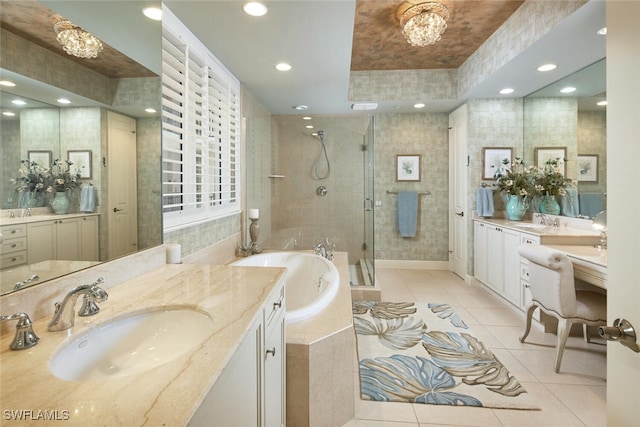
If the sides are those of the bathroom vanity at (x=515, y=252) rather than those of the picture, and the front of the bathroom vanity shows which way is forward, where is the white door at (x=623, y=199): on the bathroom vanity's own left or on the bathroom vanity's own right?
on the bathroom vanity's own left

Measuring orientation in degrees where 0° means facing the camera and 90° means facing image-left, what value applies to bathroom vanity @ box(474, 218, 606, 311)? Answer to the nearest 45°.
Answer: approximately 45°

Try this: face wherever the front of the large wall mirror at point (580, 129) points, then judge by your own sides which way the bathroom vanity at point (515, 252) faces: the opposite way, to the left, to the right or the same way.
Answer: the same way

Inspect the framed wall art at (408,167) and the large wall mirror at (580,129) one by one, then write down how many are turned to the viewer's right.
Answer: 0

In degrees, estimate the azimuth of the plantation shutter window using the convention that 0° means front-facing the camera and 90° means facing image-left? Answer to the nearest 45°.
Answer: approximately 315°

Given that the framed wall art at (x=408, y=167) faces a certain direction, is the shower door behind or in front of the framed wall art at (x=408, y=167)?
in front

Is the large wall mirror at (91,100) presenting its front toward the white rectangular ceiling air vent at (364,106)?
no

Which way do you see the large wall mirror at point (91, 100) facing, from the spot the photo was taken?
facing the viewer and to the right of the viewer

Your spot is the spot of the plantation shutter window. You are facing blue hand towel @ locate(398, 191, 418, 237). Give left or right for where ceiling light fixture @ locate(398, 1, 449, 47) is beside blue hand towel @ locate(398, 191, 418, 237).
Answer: right

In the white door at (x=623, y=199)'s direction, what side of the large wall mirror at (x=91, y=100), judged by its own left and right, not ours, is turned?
front

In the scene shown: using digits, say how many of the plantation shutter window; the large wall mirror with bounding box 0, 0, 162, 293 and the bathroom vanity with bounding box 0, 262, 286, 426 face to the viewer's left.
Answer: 0

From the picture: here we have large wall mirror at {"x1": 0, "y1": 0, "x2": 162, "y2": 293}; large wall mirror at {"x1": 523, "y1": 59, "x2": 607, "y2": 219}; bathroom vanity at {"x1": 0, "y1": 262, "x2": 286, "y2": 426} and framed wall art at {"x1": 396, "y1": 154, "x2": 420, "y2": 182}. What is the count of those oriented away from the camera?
0

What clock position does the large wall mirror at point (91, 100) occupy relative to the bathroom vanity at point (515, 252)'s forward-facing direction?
The large wall mirror is roughly at 11 o'clock from the bathroom vanity.

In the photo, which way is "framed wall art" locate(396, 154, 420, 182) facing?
toward the camera

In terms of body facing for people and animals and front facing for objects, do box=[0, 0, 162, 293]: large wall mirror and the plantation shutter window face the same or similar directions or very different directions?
same or similar directions

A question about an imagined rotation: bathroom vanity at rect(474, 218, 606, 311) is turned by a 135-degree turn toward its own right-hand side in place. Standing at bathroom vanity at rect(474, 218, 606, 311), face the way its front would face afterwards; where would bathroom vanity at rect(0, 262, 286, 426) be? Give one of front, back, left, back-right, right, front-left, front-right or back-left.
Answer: back

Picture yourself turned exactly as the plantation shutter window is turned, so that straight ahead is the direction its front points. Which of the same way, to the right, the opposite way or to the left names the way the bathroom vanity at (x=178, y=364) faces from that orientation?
the same way
